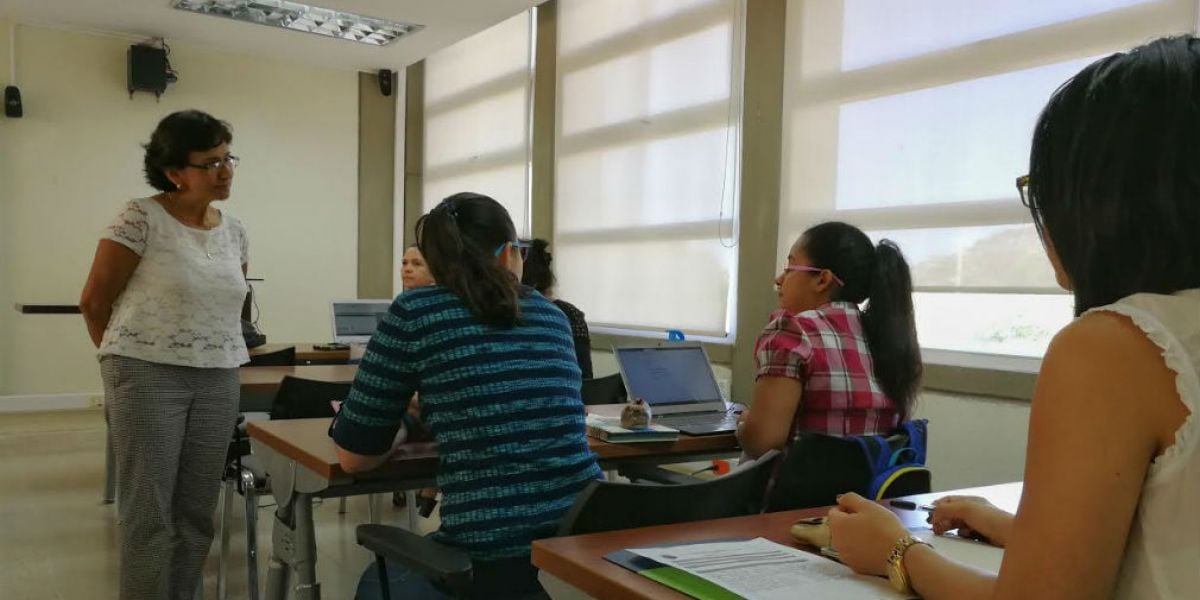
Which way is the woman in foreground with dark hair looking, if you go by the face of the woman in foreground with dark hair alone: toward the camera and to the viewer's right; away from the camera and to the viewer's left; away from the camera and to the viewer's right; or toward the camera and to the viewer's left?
away from the camera and to the viewer's left

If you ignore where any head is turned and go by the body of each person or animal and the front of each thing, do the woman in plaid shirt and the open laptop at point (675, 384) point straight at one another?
yes

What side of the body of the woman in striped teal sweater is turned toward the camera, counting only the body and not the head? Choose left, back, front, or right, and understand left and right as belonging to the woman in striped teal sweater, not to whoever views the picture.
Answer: back

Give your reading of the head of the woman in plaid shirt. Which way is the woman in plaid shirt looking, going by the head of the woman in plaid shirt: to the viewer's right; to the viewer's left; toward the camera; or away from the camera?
to the viewer's left

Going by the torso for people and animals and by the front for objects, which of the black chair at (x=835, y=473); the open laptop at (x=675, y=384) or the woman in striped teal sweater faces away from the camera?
the woman in striped teal sweater

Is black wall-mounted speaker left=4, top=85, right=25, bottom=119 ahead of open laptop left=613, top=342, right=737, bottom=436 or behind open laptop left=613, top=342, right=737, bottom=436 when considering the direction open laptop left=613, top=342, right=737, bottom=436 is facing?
behind

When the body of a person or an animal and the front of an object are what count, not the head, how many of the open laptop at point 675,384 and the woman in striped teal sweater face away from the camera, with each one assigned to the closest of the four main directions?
1

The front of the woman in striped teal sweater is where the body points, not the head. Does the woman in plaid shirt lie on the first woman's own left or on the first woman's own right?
on the first woman's own right

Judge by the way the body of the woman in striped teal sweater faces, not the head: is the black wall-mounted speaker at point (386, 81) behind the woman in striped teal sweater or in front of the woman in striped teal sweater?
in front

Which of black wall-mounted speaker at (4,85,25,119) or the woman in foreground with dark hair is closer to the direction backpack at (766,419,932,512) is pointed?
the woman in foreground with dark hair

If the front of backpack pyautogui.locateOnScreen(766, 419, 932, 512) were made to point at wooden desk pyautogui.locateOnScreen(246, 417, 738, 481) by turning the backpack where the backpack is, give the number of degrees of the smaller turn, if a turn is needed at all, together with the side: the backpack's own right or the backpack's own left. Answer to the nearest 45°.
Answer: approximately 135° to the backpack's own right

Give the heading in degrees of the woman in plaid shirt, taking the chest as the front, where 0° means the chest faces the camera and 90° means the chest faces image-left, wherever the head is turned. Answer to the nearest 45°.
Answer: approximately 135°

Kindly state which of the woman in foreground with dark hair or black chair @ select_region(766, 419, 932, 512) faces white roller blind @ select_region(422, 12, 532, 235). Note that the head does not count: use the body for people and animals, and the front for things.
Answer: the woman in foreground with dark hair

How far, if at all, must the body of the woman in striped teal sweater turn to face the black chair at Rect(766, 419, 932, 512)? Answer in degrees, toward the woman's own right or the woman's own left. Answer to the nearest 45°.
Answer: approximately 90° to the woman's own right

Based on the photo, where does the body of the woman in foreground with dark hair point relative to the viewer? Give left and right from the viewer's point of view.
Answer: facing away from the viewer and to the left of the viewer

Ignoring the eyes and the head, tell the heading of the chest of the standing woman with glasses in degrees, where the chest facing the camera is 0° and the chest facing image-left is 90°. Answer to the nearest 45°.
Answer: approximately 315°

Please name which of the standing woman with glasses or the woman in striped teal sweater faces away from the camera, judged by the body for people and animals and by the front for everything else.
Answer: the woman in striped teal sweater
